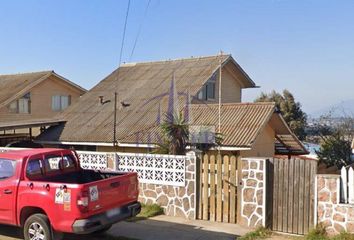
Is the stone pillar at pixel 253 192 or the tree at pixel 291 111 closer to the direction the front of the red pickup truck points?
the tree

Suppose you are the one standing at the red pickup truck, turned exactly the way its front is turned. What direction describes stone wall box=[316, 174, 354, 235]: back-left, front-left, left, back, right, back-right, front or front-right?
back-right

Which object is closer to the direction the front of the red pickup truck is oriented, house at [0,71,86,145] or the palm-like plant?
the house

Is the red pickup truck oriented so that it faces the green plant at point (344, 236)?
no

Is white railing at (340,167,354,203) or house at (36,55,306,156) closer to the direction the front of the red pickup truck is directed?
the house

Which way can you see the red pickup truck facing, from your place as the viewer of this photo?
facing away from the viewer and to the left of the viewer

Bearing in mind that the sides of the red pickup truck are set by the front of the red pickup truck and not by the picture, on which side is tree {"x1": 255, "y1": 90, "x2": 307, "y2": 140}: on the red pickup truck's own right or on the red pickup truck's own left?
on the red pickup truck's own right

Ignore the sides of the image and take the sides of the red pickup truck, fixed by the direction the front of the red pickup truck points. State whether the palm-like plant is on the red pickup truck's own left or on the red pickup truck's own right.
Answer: on the red pickup truck's own right

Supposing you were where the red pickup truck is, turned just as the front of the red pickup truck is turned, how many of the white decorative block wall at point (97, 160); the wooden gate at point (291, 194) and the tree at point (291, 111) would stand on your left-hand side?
0

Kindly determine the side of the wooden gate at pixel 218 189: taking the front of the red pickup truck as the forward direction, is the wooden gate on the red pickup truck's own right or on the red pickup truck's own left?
on the red pickup truck's own right

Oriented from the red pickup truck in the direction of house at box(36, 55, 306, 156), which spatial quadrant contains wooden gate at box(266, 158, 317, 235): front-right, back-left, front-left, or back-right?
front-right

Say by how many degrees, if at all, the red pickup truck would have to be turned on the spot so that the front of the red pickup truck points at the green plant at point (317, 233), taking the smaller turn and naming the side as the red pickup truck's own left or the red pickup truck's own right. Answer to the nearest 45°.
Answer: approximately 135° to the red pickup truck's own right

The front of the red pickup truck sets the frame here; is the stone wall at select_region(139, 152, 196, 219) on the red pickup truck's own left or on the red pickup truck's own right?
on the red pickup truck's own right
